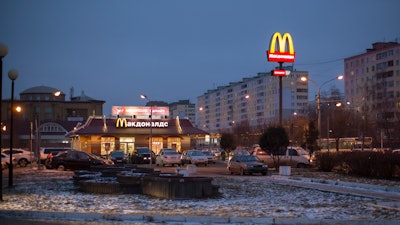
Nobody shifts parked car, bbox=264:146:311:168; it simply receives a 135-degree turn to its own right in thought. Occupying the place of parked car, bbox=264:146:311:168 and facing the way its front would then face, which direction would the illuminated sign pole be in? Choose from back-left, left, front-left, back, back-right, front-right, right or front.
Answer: front-left

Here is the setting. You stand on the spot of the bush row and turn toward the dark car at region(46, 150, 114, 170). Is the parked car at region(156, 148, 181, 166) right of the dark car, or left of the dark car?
right

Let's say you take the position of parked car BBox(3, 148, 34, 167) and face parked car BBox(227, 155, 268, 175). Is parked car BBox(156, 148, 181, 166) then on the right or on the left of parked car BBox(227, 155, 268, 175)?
left

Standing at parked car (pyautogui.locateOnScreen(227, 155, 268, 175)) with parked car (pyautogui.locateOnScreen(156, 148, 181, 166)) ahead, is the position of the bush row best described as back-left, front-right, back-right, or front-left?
back-right

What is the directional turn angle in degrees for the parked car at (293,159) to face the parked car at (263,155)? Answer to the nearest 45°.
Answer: approximately 180°

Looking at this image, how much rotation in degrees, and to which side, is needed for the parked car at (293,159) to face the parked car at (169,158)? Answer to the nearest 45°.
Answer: approximately 180°

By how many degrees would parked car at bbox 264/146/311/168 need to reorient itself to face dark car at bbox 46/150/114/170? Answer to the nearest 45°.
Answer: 0° — it already faces it
